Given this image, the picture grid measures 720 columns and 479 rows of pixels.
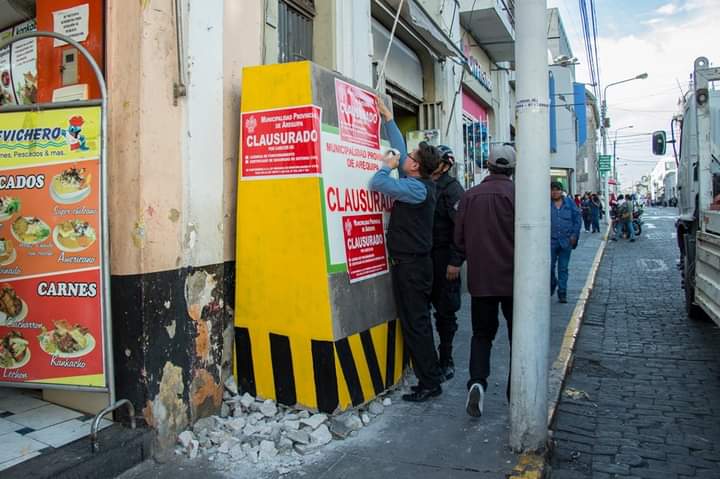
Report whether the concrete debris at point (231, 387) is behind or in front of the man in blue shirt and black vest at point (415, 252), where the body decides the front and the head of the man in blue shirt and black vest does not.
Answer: in front

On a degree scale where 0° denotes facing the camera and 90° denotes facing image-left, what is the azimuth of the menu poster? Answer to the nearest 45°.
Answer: approximately 0°

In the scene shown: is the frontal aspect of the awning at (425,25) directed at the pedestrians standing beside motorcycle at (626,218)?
no

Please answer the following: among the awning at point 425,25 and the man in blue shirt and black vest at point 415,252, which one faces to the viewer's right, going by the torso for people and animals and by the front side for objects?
the awning

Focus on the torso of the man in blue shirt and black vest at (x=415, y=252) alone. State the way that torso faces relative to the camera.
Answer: to the viewer's left

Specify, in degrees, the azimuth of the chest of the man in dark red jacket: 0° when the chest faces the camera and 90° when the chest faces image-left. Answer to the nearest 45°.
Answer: approximately 180°

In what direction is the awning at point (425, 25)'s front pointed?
to the viewer's right

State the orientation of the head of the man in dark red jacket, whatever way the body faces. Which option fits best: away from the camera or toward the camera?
away from the camera

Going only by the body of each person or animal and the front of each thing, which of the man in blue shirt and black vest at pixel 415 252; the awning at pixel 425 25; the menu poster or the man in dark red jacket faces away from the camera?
the man in dark red jacket

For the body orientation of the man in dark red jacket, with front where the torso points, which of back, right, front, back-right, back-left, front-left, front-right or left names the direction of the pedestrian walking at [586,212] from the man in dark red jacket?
front

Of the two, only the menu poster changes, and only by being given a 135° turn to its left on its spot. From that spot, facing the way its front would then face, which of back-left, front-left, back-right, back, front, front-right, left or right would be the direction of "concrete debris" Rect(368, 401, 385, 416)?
front-right
